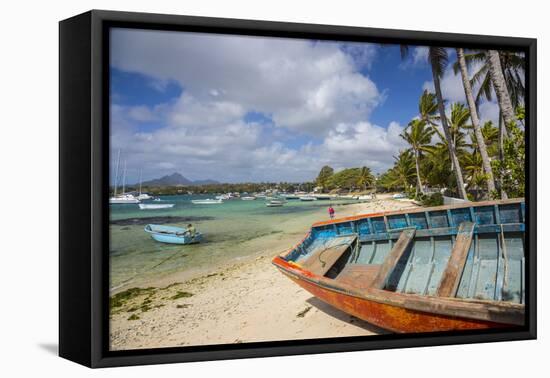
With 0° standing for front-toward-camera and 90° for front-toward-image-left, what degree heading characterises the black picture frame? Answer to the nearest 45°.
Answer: approximately 315°
